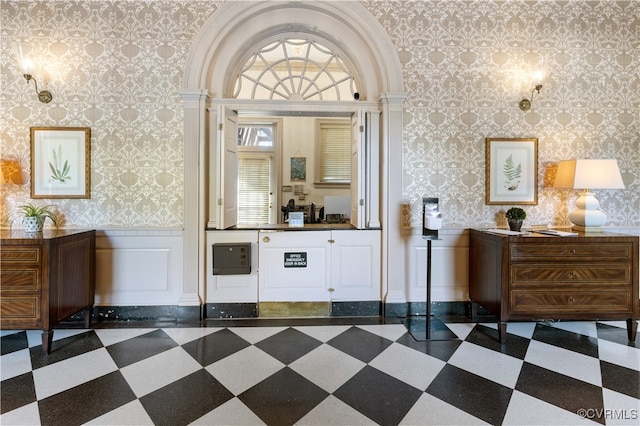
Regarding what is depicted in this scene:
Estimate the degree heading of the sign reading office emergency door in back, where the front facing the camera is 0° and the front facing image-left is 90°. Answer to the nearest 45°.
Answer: approximately 0°

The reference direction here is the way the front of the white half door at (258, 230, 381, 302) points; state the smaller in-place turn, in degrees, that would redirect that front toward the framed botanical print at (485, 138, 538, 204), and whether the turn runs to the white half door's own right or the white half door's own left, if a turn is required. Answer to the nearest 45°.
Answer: approximately 90° to the white half door's own left

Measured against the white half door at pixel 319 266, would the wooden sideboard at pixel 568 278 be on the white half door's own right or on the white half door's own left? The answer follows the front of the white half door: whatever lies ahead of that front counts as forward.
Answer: on the white half door's own left

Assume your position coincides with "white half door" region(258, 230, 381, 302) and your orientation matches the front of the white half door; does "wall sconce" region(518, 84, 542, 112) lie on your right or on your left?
on your left

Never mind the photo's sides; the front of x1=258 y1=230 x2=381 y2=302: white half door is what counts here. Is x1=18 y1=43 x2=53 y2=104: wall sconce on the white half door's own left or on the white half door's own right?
on the white half door's own right

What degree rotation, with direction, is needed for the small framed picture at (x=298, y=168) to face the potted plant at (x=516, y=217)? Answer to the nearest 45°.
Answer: approximately 45° to its left

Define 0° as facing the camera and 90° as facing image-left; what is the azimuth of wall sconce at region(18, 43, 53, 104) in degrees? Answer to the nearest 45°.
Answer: approximately 45°

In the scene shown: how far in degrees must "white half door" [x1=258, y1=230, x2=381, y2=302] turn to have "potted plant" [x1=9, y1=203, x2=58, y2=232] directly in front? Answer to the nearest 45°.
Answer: approximately 90° to its right

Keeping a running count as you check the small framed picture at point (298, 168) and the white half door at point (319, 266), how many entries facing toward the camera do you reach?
2
